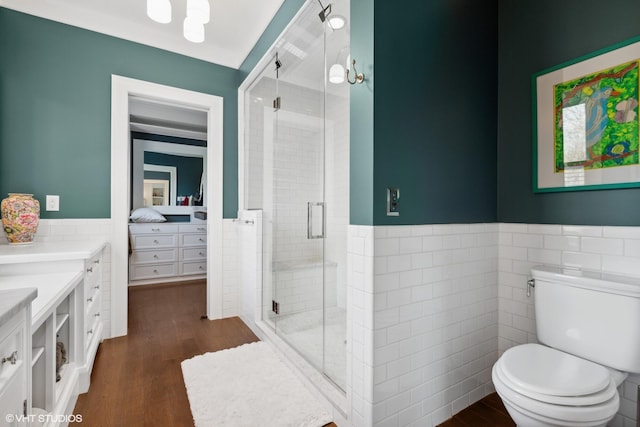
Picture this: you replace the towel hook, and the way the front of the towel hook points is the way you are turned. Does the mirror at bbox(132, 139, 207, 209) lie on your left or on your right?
on your right

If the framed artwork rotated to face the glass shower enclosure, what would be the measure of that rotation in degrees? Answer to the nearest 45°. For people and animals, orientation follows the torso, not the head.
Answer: approximately 45° to its right

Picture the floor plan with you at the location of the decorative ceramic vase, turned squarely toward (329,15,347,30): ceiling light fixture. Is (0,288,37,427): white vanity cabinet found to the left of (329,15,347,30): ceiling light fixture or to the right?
right

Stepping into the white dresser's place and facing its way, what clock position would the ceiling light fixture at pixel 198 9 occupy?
The ceiling light fixture is roughly at 12 o'clock from the white dresser.

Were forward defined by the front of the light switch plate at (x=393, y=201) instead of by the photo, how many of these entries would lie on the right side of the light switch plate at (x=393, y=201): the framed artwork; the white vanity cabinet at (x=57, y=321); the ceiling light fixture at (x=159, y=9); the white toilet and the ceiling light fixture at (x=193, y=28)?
3
